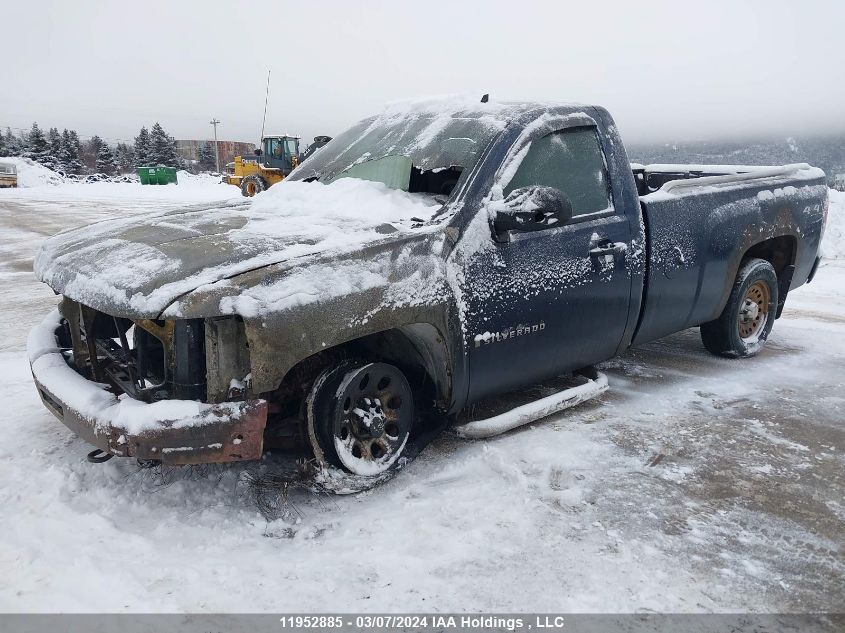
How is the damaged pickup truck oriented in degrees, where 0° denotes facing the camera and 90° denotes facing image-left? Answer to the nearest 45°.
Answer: approximately 45°

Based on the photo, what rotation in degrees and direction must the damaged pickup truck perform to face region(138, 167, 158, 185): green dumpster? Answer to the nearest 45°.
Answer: approximately 90° to its right

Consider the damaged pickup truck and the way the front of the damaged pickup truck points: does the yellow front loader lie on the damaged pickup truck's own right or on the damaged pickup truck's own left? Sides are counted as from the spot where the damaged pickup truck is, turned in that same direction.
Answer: on the damaged pickup truck's own right

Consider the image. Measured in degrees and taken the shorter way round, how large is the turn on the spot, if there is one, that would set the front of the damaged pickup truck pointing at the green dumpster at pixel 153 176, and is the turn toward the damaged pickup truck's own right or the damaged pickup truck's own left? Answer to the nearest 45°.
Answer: approximately 90° to the damaged pickup truck's own right
